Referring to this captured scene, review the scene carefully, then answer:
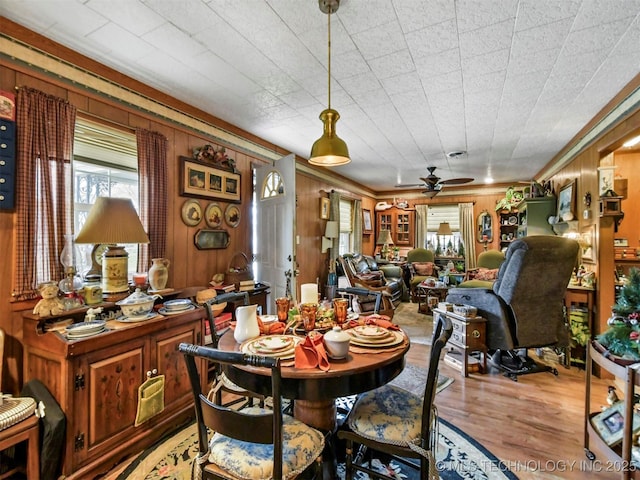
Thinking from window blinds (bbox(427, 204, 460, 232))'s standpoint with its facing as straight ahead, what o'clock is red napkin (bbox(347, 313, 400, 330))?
The red napkin is roughly at 12 o'clock from the window blinds.

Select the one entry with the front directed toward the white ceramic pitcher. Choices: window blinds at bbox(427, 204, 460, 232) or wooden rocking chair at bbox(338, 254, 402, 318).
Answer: the window blinds

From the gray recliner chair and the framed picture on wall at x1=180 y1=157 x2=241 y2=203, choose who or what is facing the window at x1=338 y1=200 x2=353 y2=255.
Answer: the gray recliner chair

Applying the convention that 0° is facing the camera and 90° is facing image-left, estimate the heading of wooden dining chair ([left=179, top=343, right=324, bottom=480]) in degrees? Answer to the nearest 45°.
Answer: approximately 225°

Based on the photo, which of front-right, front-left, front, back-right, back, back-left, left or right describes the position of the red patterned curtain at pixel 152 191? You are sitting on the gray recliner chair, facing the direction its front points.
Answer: left

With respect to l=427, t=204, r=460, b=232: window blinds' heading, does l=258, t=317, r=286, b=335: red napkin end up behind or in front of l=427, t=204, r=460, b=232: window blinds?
in front

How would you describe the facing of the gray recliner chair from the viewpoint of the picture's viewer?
facing away from the viewer and to the left of the viewer

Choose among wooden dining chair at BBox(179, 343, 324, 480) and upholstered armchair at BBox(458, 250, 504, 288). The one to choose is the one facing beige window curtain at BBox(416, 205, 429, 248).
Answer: the wooden dining chair

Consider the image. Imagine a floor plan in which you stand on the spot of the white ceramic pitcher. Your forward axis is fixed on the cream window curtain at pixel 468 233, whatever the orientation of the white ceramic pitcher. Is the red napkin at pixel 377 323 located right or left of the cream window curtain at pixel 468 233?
right

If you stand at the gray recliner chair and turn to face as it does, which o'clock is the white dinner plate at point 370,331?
The white dinner plate is roughly at 8 o'clock from the gray recliner chair.

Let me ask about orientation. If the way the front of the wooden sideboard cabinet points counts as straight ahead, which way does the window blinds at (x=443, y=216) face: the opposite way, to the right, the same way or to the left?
to the right

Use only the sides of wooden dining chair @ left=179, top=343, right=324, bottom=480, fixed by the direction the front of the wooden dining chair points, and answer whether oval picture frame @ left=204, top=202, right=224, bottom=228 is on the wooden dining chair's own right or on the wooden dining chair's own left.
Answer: on the wooden dining chair's own left

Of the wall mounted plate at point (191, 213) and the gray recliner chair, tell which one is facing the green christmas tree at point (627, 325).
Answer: the wall mounted plate

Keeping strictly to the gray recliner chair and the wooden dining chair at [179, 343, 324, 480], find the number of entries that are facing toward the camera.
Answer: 0
